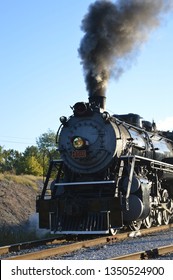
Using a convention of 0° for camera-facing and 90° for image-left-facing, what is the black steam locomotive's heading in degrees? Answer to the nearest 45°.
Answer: approximately 45°

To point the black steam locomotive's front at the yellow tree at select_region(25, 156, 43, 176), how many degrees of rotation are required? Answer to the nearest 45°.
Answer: approximately 135° to its right
